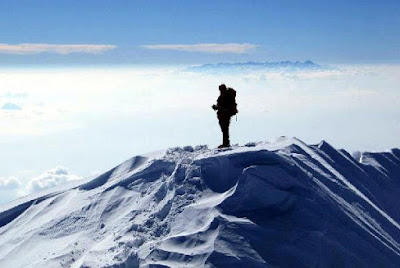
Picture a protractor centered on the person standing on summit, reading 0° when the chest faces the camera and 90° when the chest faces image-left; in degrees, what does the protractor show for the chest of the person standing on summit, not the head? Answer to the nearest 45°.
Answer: approximately 90°
